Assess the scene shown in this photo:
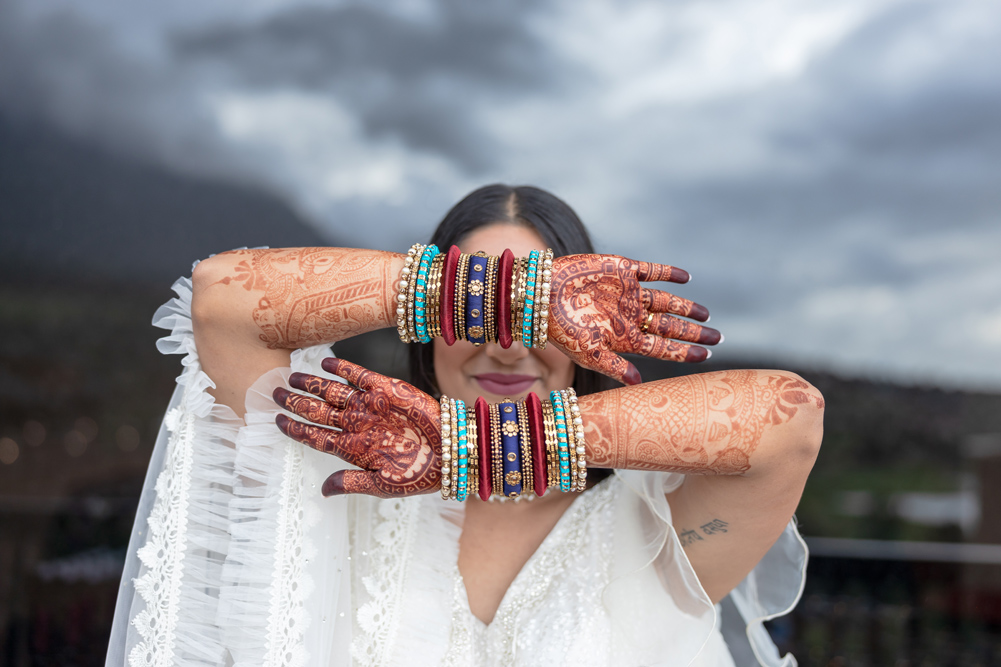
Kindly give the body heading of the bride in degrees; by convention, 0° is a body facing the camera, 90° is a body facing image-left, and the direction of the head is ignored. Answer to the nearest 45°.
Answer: approximately 0°
